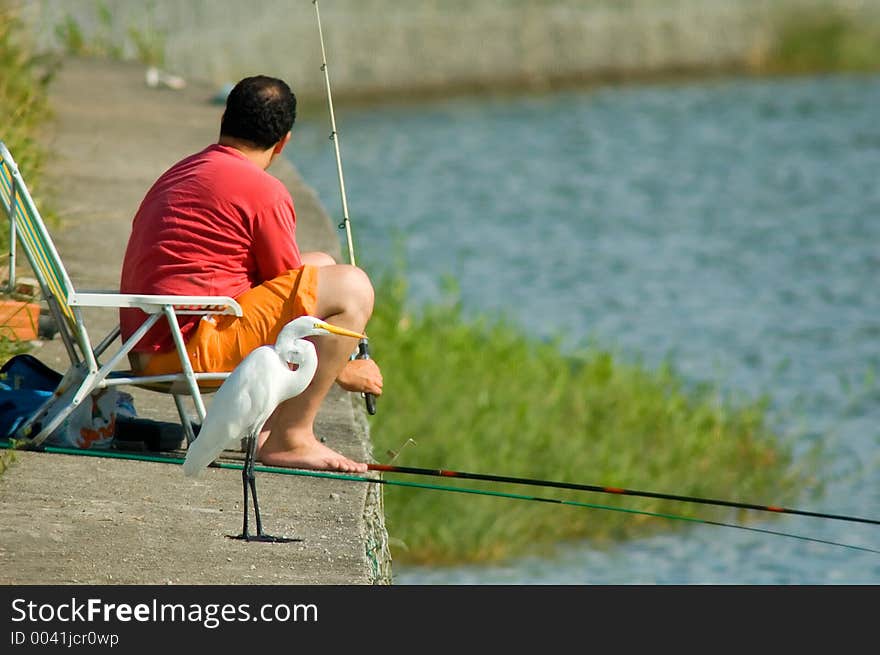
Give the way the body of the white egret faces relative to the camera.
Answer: to the viewer's right

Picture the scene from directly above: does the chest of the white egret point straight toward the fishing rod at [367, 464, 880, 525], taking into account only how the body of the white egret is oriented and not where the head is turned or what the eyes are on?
yes

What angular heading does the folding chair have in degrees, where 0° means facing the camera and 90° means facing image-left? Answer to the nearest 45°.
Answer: approximately 270°

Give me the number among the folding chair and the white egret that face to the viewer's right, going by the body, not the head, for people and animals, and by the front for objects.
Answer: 2

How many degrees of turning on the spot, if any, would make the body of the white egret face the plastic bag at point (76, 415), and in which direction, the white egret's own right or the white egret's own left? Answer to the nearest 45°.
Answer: approximately 135° to the white egret's own left

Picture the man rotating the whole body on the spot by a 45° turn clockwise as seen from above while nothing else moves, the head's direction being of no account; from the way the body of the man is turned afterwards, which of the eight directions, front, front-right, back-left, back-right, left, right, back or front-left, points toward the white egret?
right

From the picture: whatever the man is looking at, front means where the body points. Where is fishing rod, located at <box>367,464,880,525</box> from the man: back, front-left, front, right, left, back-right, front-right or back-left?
right

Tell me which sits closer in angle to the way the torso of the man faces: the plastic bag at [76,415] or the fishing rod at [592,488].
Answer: the fishing rod

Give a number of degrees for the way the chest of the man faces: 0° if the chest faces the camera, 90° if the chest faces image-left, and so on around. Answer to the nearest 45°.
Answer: approximately 225°

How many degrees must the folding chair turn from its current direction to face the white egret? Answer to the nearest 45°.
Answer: approximately 45° to its right
